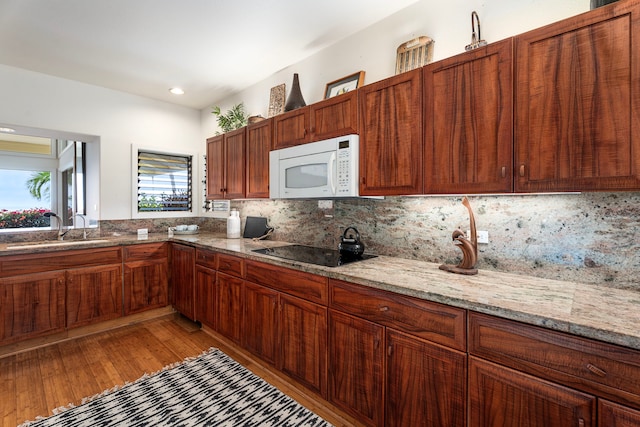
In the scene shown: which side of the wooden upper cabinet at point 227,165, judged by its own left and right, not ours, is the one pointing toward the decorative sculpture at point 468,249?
left

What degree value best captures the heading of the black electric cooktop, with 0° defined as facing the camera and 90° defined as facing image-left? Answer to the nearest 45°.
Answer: approximately 45°

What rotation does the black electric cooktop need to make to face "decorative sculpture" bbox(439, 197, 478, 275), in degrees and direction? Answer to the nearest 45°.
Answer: approximately 90° to its left

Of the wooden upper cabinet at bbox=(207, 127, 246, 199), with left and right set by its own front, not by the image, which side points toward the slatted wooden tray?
left

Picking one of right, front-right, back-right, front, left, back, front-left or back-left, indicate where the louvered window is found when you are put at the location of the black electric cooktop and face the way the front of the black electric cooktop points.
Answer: right

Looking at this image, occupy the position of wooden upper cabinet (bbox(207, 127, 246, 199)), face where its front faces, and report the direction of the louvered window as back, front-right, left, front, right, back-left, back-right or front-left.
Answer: right

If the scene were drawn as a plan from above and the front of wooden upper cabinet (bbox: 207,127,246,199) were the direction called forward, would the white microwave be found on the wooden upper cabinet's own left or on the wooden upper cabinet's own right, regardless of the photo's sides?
on the wooden upper cabinet's own left

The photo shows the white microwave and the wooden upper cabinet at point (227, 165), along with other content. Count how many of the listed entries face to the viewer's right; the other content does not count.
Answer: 0

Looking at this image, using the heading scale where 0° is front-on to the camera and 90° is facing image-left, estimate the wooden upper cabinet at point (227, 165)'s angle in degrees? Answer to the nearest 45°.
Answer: approximately 45°

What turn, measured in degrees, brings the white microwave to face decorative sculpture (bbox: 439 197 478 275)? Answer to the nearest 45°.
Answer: approximately 90° to its left

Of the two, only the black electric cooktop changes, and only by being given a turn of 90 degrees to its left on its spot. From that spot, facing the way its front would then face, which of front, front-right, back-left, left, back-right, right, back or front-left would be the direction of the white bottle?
back

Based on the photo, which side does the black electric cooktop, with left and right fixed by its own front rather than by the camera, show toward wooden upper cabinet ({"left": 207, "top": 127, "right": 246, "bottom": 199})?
right

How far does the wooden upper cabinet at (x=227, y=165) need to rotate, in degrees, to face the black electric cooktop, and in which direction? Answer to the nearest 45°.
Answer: approximately 90° to its left

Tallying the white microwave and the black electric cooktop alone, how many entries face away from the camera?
0
